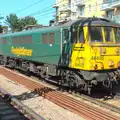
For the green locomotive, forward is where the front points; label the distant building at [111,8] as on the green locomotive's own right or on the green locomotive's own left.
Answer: on the green locomotive's own left
